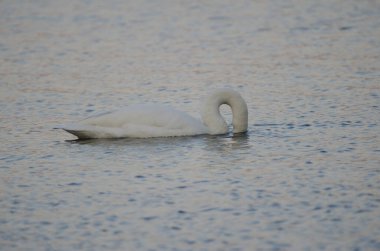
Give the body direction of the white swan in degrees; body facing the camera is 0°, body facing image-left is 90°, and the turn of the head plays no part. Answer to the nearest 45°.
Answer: approximately 270°
